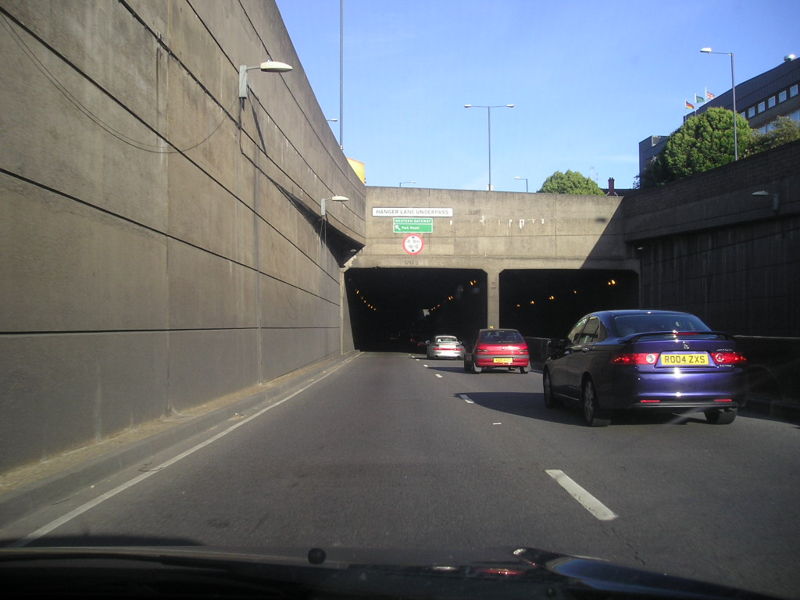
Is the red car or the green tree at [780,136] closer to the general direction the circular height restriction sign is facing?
the red car

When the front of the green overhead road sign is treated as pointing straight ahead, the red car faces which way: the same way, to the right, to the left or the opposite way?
the opposite way

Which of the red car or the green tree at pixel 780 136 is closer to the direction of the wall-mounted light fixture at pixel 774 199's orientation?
the red car

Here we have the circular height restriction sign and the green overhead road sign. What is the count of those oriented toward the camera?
2

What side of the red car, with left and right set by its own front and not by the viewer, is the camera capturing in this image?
back

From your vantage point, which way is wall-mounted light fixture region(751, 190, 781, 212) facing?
to the viewer's left

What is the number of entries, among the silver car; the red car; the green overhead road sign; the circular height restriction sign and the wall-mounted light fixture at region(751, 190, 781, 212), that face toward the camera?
2

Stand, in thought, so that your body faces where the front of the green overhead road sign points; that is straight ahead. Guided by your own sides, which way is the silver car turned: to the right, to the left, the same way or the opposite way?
the opposite way

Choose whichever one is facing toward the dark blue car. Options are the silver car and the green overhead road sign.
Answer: the green overhead road sign

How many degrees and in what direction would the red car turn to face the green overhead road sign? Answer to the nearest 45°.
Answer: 0° — it already faces it

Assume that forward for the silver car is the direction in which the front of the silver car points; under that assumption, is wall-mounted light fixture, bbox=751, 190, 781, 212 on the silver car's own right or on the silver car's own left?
on the silver car's own right

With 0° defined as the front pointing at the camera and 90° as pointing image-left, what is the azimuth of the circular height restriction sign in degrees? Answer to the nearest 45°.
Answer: approximately 0°

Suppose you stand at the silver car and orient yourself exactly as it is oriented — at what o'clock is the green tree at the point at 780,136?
The green tree is roughly at 2 o'clock from the silver car.

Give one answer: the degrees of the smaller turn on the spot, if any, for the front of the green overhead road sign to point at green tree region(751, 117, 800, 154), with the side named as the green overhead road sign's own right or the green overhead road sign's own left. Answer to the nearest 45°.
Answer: approximately 90° to the green overhead road sign's own left
